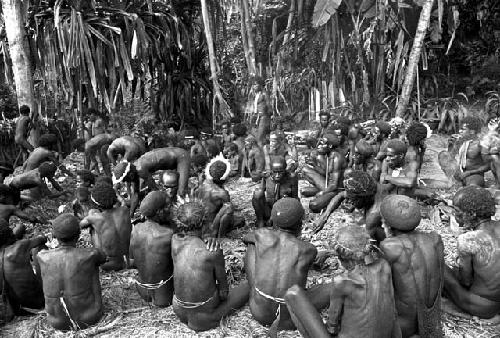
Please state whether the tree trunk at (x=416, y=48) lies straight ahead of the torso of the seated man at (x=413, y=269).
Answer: yes

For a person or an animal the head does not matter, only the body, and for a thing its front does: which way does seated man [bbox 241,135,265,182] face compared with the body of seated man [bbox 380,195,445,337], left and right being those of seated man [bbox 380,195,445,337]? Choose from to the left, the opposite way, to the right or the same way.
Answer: the opposite way

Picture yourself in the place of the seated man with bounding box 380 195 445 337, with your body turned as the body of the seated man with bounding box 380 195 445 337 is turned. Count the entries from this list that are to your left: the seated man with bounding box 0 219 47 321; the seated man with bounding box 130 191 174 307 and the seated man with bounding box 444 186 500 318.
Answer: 2

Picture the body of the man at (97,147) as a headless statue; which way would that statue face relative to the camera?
to the viewer's right

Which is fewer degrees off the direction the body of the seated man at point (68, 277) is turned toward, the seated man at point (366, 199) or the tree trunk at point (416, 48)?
the tree trunk

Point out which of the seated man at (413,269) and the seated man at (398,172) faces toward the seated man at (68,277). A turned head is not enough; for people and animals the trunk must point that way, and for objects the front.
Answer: the seated man at (398,172)

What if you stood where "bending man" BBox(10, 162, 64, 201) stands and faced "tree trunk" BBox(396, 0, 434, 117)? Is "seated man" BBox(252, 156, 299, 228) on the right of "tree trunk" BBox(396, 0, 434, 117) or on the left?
right

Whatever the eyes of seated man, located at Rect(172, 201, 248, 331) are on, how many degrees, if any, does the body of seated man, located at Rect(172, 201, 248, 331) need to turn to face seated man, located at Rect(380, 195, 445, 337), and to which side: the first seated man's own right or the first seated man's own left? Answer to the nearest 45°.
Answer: approximately 45° to the first seated man's own right

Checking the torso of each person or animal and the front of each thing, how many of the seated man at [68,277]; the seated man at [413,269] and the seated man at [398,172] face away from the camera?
2

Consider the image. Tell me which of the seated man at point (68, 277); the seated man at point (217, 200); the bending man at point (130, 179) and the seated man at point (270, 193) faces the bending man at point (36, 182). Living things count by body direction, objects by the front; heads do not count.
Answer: the seated man at point (68, 277)

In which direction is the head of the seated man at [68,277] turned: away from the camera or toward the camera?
away from the camera

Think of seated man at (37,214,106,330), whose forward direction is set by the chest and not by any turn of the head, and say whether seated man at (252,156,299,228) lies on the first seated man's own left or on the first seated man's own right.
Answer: on the first seated man's own right

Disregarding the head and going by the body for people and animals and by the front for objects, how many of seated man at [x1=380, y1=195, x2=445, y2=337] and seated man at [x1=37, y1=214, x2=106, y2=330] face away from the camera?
2

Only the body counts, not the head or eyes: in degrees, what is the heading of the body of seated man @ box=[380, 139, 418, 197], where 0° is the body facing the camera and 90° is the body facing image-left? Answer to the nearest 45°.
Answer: approximately 45°

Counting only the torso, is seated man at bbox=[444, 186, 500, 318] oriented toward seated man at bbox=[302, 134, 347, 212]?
yes
